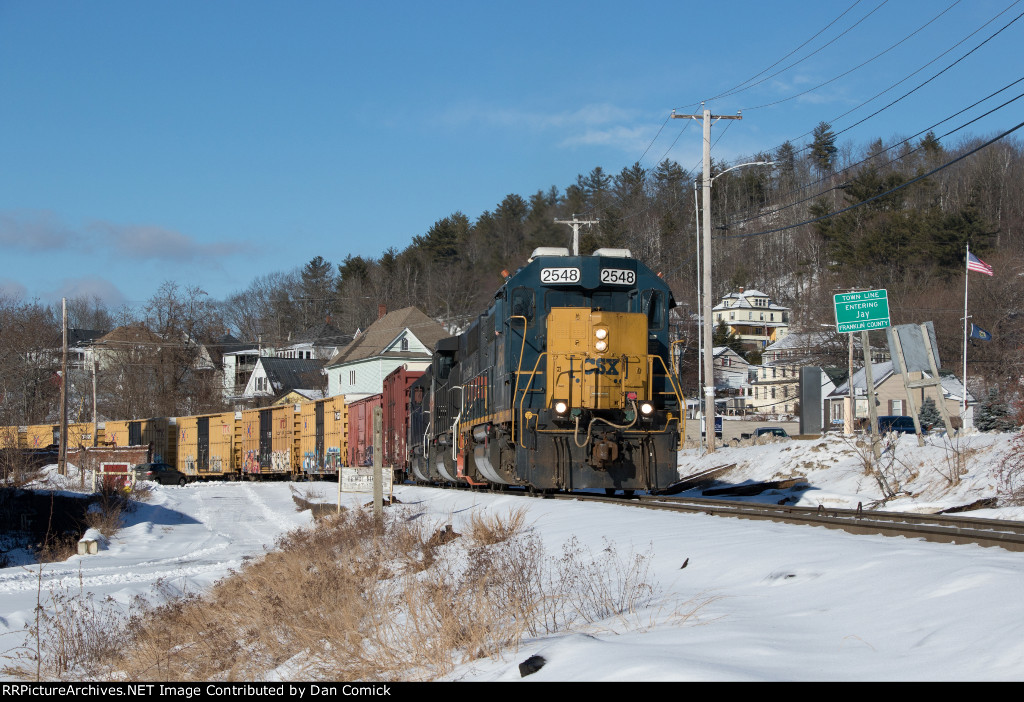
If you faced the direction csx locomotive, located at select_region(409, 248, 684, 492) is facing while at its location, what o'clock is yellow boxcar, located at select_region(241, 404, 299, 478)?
The yellow boxcar is roughly at 5 o'clock from the csx locomotive.

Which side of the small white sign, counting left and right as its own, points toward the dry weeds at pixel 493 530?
front

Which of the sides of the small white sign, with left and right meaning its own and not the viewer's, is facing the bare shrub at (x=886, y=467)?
left

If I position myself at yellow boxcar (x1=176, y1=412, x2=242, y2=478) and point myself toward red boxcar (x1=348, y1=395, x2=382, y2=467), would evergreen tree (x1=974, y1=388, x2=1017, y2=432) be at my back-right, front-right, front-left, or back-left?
front-left

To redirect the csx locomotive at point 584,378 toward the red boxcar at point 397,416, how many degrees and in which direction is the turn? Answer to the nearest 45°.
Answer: approximately 180°

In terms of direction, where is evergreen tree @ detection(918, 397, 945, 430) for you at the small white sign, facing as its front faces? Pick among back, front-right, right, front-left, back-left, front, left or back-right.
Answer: back-left

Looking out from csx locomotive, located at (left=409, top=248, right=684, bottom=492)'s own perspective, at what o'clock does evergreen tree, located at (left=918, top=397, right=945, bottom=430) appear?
The evergreen tree is roughly at 7 o'clock from the csx locomotive.

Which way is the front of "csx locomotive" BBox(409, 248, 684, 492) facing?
toward the camera

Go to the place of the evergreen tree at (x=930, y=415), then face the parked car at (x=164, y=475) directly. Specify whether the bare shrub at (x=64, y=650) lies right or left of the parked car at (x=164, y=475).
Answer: left

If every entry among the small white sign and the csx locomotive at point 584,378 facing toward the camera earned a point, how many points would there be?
2

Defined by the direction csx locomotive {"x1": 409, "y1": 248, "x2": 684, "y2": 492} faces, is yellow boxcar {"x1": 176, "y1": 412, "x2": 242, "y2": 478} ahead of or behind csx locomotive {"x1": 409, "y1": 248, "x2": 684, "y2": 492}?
behind

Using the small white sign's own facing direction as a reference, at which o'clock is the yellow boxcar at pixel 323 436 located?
The yellow boxcar is roughly at 6 o'clock from the small white sign.

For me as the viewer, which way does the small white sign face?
facing the viewer
